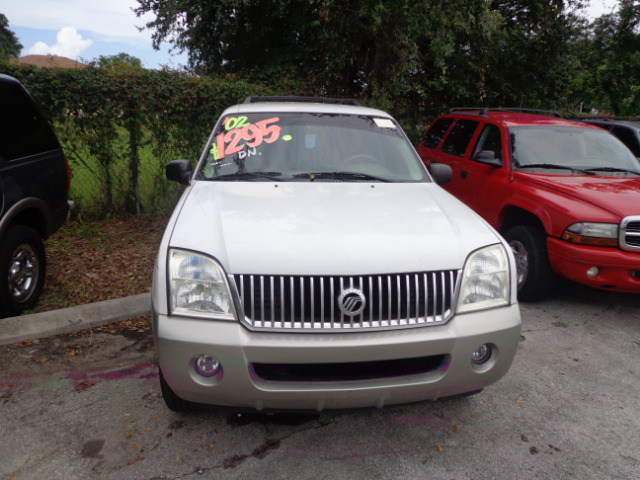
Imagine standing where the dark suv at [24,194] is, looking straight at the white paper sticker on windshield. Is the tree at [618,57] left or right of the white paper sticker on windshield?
left

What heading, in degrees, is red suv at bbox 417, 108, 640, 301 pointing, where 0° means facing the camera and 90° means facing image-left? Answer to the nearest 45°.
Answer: approximately 315°

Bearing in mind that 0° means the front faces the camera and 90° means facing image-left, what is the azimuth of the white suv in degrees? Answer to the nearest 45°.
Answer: approximately 0°

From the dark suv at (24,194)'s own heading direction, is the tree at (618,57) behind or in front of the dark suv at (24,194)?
behind

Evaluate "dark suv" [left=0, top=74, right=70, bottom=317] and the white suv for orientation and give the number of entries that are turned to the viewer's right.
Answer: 0

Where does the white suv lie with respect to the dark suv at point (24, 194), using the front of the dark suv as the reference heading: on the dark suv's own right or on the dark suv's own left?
on the dark suv's own left

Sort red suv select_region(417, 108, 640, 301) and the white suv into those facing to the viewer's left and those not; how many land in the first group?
0

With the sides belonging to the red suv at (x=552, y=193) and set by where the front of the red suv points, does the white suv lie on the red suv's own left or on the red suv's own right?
on the red suv's own right

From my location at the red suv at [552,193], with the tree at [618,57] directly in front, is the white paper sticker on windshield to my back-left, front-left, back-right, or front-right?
back-left

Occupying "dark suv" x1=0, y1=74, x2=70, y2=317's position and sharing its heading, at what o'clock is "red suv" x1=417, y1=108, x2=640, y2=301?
The red suv is roughly at 8 o'clock from the dark suv.
